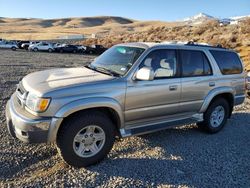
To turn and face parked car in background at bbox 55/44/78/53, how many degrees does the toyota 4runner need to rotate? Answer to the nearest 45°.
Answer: approximately 135° to its right

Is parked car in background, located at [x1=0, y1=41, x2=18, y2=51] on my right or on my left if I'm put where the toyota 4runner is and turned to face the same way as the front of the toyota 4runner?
on my right

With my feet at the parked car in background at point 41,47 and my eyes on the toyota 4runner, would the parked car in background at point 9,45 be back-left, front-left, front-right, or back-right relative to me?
back-right

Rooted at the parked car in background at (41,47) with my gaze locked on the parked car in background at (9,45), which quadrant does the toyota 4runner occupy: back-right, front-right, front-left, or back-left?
back-left

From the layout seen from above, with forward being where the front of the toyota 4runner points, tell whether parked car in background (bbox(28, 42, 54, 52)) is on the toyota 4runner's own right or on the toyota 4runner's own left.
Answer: on the toyota 4runner's own right

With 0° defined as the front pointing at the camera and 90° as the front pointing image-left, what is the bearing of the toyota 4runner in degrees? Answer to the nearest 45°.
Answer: approximately 45°
